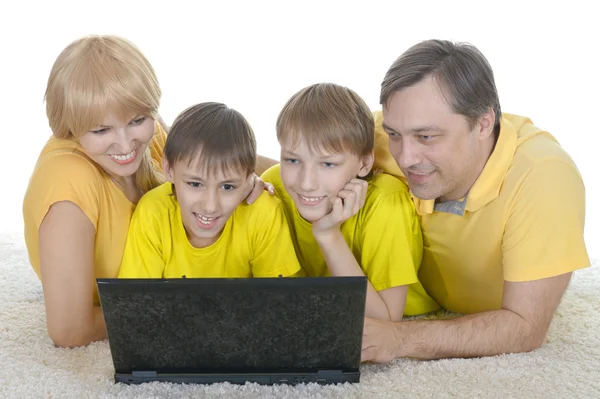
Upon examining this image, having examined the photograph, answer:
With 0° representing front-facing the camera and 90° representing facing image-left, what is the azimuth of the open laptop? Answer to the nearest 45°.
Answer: approximately 180°

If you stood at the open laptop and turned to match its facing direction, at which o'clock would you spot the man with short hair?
The man with short hair is roughly at 2 o'clock from the open laptop.

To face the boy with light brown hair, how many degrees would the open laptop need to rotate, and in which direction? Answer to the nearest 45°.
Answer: approximately 45° to its right
